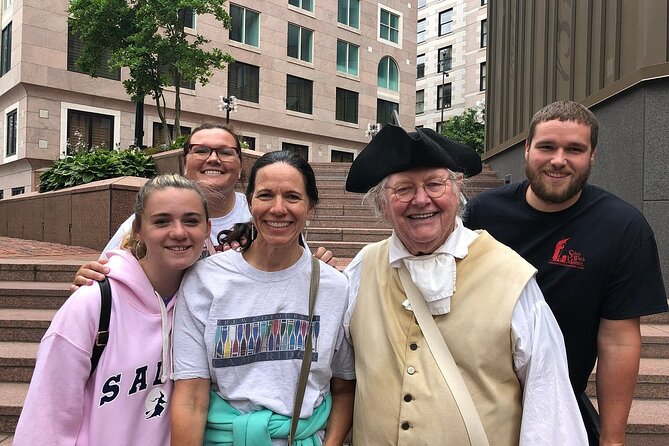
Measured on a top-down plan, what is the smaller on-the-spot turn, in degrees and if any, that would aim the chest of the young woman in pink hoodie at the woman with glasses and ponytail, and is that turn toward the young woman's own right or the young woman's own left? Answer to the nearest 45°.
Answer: approximately 90° to the young woman's own left

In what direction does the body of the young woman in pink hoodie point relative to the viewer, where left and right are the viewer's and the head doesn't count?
facing the viewer and to the right of the viewer

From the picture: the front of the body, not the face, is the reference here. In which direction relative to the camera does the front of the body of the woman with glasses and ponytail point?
toward the camera

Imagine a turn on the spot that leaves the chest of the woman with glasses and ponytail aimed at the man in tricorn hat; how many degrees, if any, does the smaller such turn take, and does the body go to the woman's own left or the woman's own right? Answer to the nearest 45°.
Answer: approximately 45° to the woman's own left

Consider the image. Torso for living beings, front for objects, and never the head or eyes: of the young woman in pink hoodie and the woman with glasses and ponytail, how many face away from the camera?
0

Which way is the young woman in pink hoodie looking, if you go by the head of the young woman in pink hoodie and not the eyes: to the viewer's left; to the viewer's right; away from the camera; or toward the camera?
toward the camera

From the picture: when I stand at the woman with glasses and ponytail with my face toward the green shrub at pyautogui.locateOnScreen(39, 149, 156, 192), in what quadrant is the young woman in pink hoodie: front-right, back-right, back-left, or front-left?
back-left

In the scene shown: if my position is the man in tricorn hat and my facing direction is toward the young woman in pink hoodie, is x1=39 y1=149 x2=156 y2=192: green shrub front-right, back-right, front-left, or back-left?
front-right

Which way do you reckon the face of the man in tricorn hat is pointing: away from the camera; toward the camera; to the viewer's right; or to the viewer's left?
toward the camera

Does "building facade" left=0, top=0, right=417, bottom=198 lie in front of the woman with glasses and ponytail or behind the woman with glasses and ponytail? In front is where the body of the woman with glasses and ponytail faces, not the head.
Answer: behind

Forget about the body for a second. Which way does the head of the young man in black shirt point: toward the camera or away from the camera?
toward the camera

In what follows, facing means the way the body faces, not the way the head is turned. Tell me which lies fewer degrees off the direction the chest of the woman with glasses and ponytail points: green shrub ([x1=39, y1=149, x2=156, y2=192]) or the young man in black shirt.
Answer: the young man in black shirt

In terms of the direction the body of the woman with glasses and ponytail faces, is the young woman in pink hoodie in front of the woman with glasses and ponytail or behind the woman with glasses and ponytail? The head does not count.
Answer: in front
